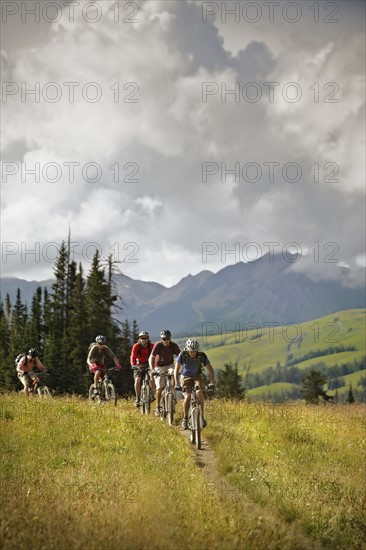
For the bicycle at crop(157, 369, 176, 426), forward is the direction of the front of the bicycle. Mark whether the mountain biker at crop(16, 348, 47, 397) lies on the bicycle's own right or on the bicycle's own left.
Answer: on the bicycle's own right

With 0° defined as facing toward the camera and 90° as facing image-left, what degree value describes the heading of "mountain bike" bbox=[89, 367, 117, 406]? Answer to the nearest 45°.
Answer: approximately 315°

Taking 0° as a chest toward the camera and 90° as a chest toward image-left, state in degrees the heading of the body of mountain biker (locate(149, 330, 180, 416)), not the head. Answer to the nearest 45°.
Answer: approximately 0°

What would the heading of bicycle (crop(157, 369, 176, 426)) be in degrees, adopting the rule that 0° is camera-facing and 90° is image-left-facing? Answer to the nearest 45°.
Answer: approximately 0°

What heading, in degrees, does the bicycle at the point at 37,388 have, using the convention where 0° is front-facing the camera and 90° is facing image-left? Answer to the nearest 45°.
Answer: approximately 315°

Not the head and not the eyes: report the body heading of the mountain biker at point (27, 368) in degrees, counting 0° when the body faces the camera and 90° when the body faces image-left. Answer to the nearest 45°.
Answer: approximately 315°
